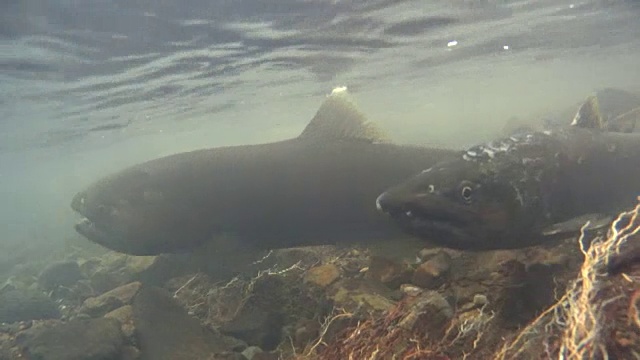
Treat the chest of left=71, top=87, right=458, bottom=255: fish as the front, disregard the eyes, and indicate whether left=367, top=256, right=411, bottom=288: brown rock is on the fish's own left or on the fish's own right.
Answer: on the fish's own left

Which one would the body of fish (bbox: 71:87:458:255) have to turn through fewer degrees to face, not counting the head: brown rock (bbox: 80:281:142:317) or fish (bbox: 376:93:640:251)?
the brown rock

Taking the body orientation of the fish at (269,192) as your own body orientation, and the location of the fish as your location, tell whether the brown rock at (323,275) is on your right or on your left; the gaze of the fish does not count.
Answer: on your left

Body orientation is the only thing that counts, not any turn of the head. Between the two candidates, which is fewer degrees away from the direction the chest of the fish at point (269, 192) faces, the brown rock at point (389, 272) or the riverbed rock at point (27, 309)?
the riverbed rock

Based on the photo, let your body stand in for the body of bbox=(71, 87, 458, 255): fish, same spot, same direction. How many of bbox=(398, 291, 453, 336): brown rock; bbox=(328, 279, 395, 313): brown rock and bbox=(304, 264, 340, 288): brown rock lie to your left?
3

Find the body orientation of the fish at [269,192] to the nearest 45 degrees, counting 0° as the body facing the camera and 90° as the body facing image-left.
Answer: approximately 90°

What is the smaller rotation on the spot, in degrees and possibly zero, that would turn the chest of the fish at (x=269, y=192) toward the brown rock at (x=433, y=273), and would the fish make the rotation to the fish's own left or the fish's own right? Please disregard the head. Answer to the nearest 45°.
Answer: approximately 135° to the fish's own left

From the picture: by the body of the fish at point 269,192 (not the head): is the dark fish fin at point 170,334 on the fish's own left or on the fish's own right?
on the fish's own left

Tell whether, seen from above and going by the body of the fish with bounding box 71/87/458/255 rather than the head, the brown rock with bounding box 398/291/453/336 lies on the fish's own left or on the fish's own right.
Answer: on the fish's own left
